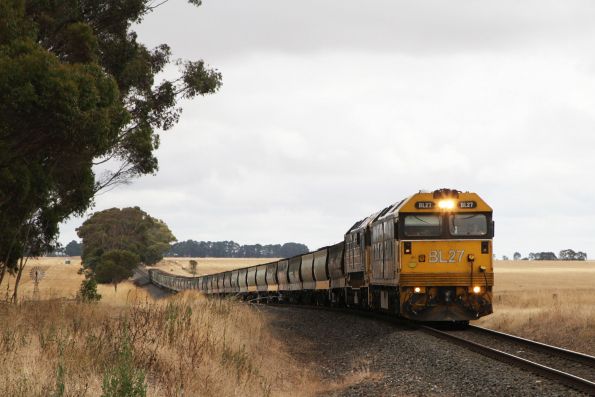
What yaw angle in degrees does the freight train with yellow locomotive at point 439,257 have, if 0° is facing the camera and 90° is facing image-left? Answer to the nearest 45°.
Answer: approximately 0°

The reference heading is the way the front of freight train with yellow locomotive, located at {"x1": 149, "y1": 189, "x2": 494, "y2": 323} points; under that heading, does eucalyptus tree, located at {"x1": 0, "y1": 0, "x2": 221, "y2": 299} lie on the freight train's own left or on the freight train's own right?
on the freight train's own right
